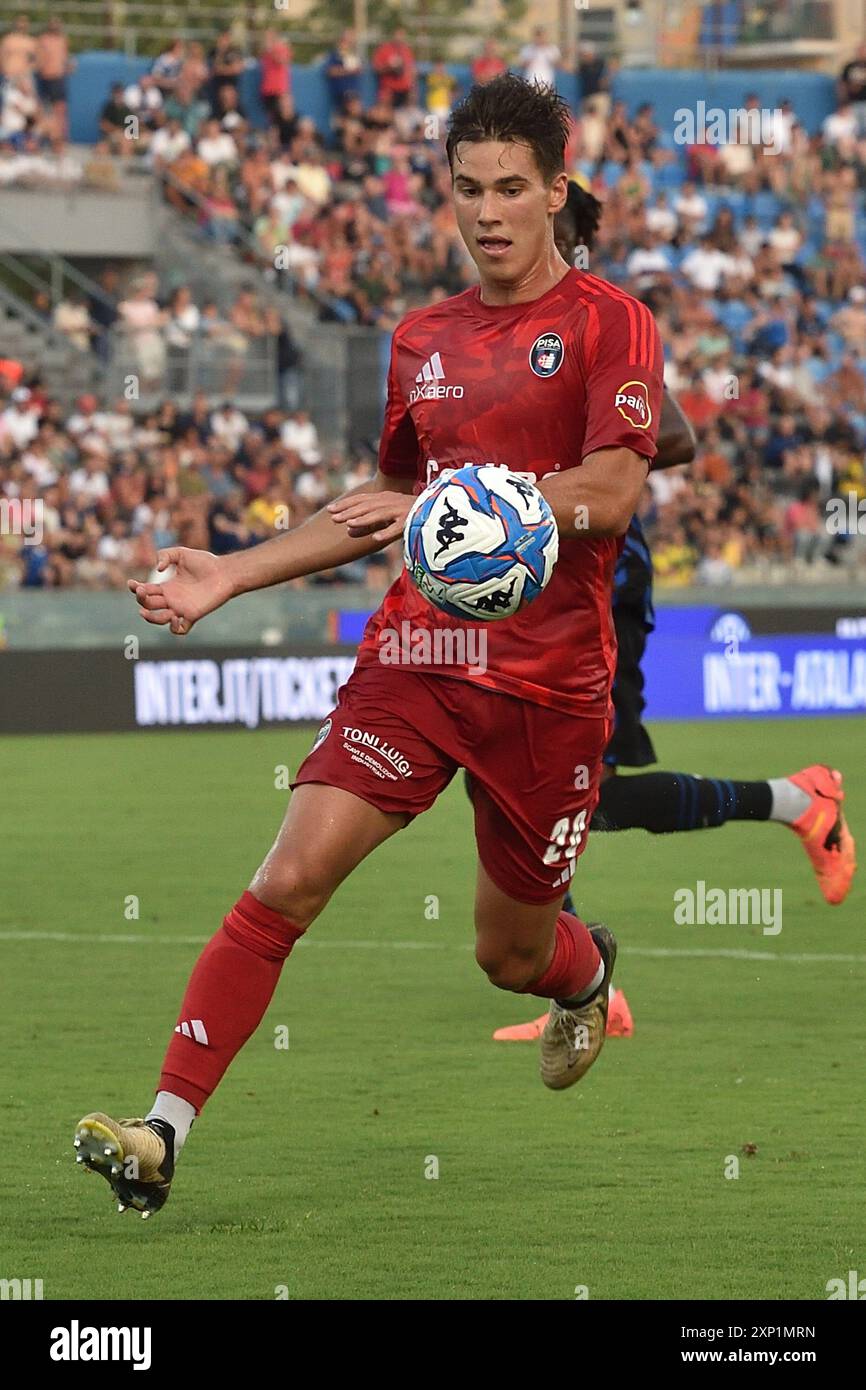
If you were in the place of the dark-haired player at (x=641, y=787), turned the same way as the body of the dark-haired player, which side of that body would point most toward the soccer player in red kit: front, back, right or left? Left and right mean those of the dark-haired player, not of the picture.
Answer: left

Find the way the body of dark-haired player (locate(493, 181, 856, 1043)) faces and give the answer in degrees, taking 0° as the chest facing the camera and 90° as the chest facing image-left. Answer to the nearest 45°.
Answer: approximately 90°
